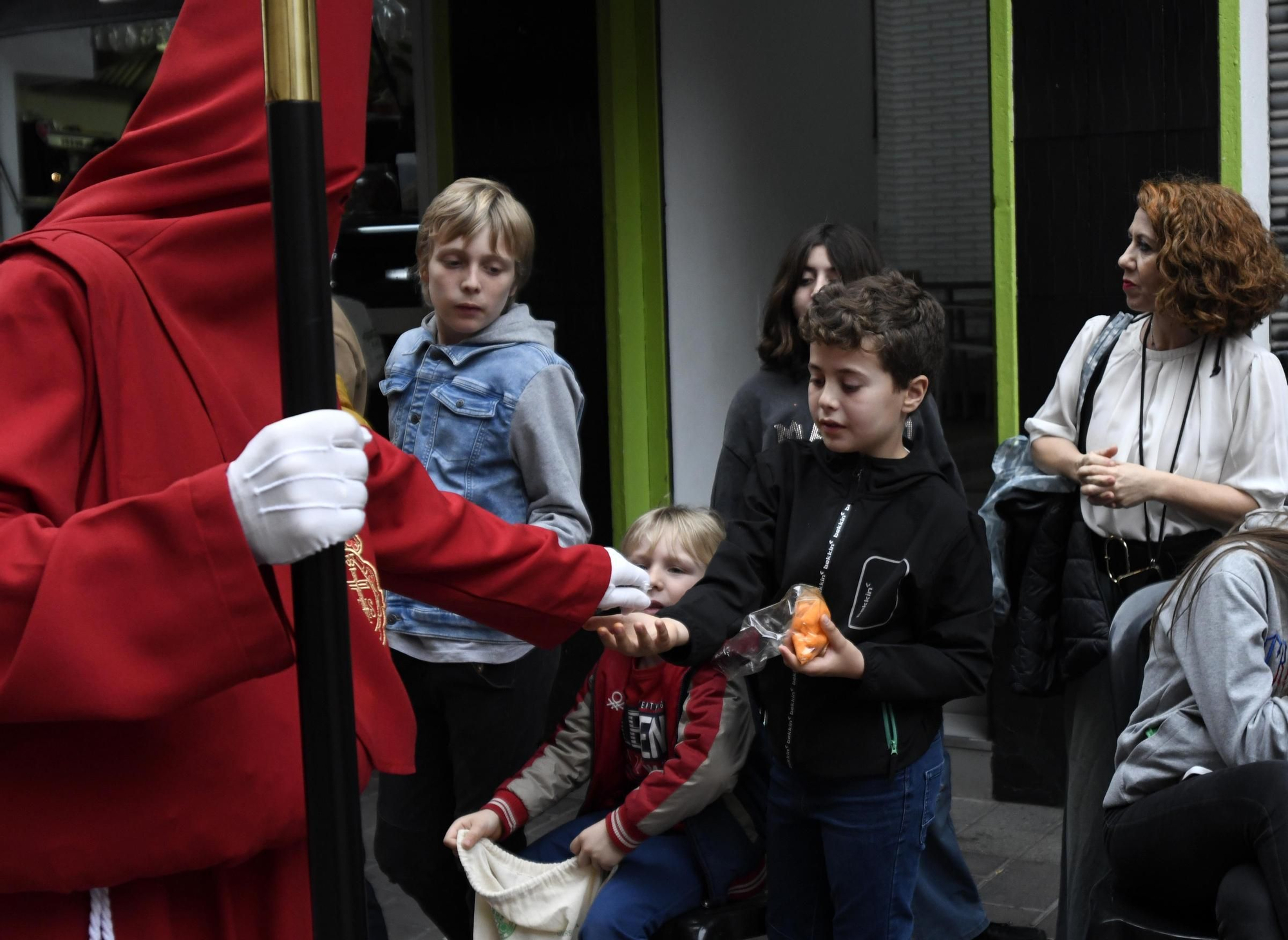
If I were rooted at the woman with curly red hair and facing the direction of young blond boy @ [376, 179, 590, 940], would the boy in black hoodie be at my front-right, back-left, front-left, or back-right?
front-left

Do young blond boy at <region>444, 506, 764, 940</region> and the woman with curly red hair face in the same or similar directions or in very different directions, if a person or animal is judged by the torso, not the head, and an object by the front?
same or similar directions

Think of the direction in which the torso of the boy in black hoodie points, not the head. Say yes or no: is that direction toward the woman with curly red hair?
no

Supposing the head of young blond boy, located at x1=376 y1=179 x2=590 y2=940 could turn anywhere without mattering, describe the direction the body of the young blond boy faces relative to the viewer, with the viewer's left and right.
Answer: facing the viewer and to the left of the viewer

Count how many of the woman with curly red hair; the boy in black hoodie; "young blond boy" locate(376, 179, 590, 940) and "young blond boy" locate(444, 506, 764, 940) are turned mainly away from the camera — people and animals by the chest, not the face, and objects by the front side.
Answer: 0

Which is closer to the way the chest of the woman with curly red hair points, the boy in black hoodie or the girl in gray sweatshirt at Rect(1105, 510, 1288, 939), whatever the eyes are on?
the boy in black hoodie

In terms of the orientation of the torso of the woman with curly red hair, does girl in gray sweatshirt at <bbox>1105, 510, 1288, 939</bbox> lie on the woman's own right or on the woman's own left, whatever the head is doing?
on the woman's own left

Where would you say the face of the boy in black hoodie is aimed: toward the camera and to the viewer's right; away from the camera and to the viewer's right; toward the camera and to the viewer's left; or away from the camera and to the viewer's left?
toward the camera and to the viewer's left

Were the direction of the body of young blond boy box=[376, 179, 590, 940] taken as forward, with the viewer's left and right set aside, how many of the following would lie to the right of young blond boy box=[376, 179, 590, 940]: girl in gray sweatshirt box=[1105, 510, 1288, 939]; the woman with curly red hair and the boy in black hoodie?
0

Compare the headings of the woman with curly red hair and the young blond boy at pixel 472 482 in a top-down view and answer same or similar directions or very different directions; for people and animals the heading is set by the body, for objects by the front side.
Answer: same or similar directions

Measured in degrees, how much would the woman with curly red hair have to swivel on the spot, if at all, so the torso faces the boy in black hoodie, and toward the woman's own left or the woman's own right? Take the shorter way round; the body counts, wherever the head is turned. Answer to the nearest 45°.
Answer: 0° — they already face them

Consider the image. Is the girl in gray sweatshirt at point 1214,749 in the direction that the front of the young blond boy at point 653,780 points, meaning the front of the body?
no

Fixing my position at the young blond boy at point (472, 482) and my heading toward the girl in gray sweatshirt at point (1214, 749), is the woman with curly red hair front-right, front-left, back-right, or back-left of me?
front-left

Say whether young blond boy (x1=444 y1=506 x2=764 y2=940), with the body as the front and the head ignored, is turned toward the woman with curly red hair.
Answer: no

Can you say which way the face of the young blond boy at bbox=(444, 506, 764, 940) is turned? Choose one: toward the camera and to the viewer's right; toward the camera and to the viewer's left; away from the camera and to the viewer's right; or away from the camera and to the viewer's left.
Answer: toward the camera and to the viewer's left

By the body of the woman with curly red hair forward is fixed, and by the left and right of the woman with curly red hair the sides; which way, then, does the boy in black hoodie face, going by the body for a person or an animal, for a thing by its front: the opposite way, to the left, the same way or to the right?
the same way

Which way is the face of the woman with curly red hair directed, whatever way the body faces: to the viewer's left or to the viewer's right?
to the viewer's left
